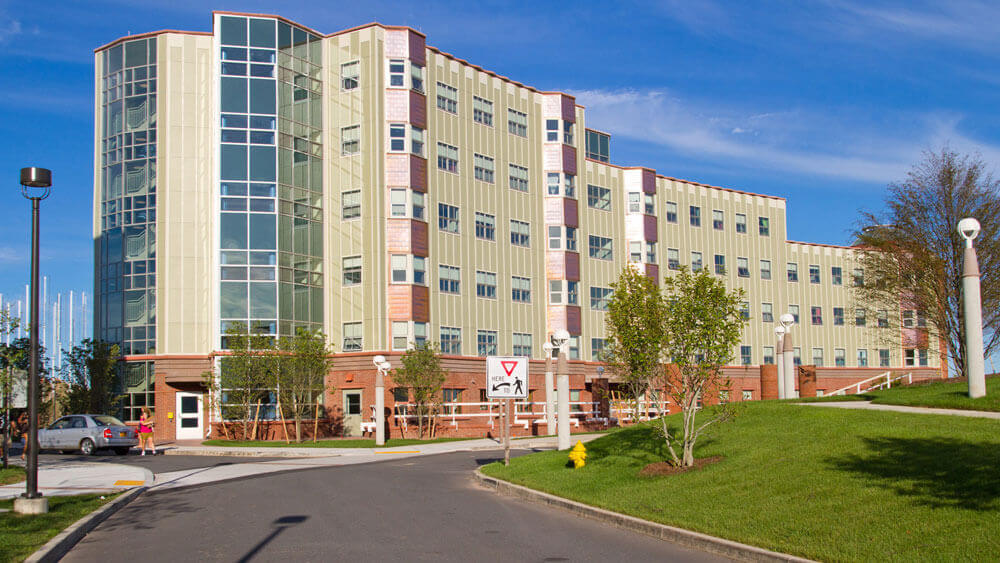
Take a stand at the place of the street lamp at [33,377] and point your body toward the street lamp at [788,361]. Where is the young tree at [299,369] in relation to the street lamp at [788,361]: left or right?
left

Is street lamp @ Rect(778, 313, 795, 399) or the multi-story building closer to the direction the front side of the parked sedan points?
the multi-story building

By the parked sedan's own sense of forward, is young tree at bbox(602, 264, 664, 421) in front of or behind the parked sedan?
behind

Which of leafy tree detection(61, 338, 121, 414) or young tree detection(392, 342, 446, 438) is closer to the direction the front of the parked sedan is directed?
the leafy tree

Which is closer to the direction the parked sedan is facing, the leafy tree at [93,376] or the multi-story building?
the leafy tree

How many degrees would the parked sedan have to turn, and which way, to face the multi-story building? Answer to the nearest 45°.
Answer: approximately 90° to its right

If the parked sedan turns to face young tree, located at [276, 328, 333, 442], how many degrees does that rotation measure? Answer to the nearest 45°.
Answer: approximately 135° to its right

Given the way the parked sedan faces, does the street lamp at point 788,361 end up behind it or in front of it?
behind
